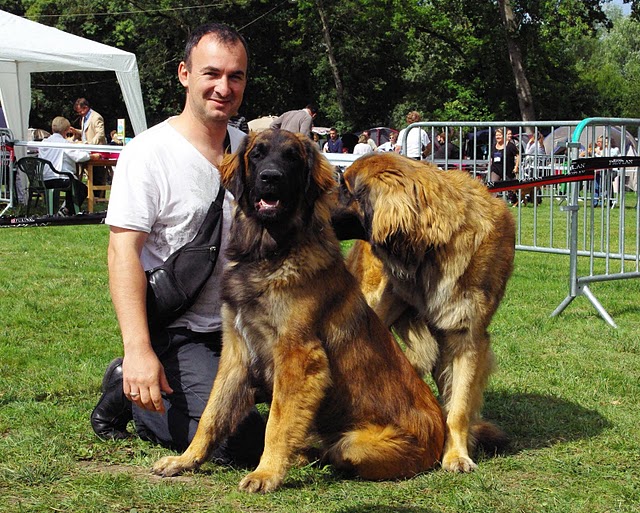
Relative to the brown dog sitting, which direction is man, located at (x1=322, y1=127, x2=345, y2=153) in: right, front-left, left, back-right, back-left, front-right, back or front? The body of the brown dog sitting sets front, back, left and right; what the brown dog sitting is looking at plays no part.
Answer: back-right

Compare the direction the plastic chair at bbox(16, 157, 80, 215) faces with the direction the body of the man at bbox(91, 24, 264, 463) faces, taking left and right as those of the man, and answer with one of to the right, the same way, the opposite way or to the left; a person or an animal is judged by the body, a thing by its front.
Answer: to the left

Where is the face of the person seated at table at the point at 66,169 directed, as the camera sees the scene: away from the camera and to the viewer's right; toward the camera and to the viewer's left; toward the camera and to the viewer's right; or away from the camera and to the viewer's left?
away from the camera and to the viewer's right

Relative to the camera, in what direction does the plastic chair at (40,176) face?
facing away from the viewer and to the right of the viewer

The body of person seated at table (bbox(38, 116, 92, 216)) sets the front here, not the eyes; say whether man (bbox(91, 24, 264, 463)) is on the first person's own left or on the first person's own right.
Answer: on the first person's own right

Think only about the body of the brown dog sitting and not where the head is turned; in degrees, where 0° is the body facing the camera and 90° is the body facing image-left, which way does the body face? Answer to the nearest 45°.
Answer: approximately 45°

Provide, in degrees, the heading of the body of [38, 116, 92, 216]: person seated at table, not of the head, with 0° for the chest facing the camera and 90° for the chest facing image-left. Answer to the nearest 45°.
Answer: approximately 225°

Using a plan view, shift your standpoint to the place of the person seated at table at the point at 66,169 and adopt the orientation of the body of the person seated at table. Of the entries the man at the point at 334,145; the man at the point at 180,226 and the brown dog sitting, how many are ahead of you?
1

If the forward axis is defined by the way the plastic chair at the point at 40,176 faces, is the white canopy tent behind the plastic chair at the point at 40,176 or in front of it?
in front

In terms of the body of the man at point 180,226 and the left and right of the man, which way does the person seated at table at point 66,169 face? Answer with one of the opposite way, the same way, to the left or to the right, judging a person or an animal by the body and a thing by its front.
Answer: to the left

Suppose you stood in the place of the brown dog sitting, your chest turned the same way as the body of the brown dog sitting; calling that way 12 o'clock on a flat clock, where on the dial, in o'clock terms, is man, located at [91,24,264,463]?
The man is roughly at 3 o'clock from the brown dog sitting.
